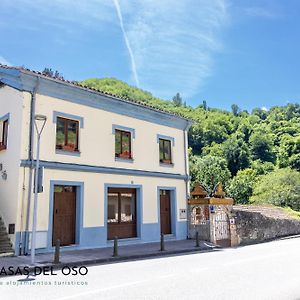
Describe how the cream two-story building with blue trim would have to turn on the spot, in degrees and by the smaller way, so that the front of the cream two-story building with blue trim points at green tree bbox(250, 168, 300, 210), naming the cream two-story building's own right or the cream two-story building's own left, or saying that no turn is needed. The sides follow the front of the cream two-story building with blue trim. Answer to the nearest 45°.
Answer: approximately 90° to the cream two-story building's own left

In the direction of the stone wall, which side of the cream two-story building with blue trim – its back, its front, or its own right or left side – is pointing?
left

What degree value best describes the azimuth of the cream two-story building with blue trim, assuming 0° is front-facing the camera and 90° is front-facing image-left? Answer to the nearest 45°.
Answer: approximately 315°
